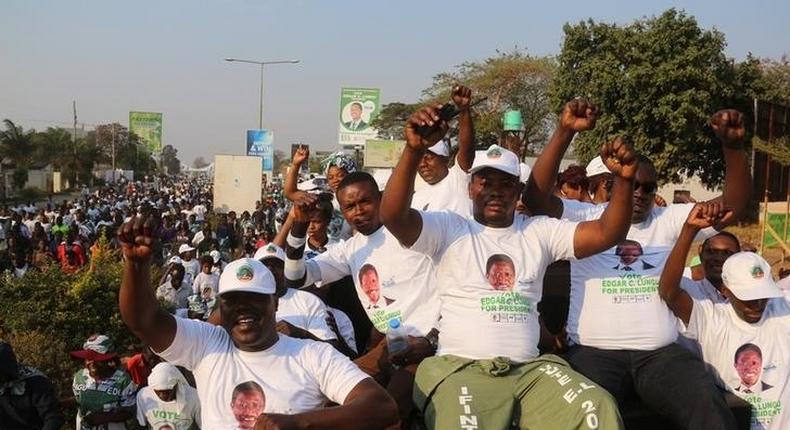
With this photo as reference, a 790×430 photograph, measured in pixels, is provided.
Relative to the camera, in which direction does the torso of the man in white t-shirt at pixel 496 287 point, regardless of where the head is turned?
toward the camera

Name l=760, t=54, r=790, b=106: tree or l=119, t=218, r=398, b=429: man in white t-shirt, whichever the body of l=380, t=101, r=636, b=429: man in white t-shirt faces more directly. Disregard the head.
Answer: the man in white t-shirt

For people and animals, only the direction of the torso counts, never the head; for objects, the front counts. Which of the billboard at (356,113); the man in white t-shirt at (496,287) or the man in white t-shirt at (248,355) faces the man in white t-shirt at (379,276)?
the billboard

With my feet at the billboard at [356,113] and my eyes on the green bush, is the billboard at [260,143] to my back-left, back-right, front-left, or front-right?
back-right

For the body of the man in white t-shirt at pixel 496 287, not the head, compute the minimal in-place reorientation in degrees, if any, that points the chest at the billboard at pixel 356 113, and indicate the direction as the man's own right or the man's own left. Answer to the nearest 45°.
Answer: approximately 180°

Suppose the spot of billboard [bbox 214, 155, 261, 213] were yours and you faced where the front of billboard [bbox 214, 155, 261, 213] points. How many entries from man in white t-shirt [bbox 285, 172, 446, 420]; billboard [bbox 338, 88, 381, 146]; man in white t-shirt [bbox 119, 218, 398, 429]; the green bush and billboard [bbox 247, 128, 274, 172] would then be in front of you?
3

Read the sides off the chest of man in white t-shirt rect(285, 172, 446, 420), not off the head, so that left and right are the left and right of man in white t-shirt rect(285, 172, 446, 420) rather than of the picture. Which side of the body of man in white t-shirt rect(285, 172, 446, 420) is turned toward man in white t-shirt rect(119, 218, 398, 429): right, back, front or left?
front

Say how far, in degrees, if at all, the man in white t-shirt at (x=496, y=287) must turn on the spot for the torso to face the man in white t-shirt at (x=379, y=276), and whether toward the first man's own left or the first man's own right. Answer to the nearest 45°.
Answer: approximately 135° to the first man's own right

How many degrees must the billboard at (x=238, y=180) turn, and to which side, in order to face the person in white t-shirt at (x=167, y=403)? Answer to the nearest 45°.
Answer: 0° — it already faces them

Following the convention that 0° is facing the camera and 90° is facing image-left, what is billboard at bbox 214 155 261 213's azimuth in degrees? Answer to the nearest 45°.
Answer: approximately 0°

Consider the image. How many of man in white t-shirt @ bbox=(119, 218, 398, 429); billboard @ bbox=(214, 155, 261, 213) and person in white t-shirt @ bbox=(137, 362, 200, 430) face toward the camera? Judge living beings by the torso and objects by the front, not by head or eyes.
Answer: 3

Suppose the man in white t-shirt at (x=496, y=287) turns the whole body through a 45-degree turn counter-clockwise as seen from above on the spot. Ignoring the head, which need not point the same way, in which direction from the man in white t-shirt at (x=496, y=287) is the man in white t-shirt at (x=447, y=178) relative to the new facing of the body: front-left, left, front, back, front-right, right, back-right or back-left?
back-left

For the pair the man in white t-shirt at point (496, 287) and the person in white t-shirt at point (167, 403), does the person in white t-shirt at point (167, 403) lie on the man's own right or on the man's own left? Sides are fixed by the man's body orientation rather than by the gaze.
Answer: on the man's own right

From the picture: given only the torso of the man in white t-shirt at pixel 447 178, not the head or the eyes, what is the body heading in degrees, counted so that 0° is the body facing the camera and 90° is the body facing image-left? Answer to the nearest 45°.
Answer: approximately 45°

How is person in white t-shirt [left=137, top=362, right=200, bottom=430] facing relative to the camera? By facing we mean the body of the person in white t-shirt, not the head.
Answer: toward the camera

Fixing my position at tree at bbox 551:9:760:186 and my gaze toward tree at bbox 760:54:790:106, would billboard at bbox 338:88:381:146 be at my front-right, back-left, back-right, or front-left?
back-left
